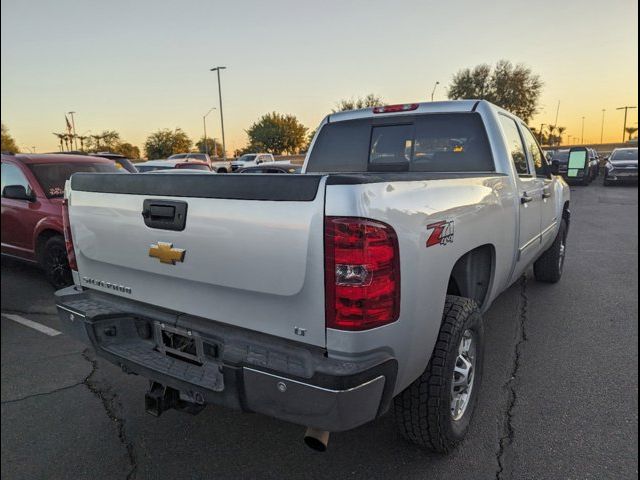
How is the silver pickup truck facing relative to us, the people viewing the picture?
facing away from the viewer and to the right of the viewer

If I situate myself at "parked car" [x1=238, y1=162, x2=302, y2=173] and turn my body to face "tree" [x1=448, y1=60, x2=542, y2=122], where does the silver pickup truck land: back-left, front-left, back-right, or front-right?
back-right

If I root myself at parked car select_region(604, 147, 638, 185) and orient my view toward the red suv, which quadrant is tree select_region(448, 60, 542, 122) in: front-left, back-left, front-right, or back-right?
back-right

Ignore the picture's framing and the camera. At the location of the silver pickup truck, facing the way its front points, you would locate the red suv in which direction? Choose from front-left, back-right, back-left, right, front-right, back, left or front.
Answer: left

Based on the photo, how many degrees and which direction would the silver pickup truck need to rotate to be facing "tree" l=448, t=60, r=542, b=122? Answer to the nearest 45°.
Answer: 0° — it already faces it

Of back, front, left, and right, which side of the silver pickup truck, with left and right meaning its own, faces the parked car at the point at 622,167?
front
